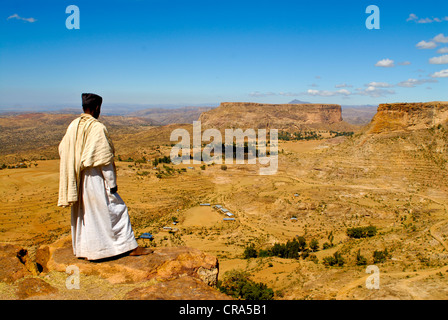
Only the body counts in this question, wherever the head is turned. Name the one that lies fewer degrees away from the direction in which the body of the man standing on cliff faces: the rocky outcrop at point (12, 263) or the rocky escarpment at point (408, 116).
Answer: the rocky escarpment

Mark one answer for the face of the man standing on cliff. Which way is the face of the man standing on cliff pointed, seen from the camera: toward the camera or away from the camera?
away from the camera

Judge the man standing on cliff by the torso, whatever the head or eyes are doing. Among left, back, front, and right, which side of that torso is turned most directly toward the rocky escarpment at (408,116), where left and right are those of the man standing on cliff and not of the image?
front

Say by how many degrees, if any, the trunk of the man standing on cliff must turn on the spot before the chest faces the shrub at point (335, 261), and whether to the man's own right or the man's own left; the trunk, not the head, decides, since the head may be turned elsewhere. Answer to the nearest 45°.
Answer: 0° — they already face it

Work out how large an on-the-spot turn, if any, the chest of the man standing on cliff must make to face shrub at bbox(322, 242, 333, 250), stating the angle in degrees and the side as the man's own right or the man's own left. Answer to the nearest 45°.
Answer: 0° — they already face it

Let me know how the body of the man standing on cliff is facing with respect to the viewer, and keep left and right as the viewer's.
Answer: facing away from the viewer and to the right of the viewer

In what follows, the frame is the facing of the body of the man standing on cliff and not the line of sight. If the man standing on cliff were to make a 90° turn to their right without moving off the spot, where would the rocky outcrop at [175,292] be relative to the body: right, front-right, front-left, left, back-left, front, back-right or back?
front

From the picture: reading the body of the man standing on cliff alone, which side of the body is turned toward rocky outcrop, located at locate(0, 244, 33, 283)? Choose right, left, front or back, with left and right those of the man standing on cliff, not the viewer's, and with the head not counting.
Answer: left

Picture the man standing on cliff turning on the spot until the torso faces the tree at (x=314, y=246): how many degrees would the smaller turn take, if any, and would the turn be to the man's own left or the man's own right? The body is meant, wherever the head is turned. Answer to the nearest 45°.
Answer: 0° — they already face it
